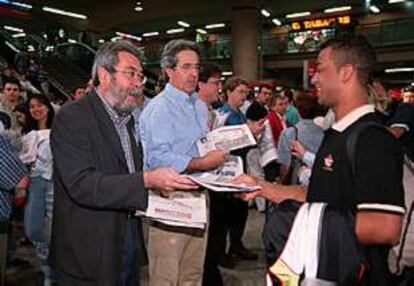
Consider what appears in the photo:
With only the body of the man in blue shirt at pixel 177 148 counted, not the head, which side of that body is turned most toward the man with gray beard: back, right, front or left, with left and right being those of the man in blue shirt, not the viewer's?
right

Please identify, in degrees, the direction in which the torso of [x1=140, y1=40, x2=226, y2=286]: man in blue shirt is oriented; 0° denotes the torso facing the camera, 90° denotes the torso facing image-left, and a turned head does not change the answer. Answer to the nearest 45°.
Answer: approximately 315°

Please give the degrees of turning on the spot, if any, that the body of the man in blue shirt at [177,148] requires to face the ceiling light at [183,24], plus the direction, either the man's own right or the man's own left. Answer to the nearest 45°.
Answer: approximately 135° to the man's own left

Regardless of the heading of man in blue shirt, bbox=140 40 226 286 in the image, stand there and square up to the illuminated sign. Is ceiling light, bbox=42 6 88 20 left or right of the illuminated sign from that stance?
left

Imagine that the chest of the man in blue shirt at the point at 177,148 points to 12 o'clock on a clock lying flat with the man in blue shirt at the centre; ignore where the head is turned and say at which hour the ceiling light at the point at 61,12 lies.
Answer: The ceiling light is roughly at 7 o'clock from the man in blue shirt.

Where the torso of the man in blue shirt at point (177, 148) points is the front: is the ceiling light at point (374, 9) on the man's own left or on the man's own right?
on the man's own left

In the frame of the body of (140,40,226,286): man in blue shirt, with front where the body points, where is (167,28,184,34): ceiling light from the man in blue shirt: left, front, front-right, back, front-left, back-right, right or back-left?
back-left

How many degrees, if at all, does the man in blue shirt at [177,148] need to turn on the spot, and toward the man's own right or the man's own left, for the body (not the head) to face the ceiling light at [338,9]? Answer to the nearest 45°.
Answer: approximately 135° to the man's own left

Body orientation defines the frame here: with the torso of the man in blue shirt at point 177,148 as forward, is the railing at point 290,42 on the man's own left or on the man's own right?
on the man's own left
